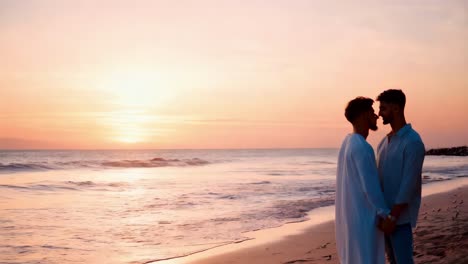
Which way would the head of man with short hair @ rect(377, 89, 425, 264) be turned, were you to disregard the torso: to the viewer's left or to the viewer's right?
to the viewer's left

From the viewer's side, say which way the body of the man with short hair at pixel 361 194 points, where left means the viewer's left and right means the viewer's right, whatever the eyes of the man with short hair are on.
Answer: facing to the right of the viewer

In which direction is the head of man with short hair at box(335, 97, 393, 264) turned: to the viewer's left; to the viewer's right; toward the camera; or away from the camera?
to the viewer's right
